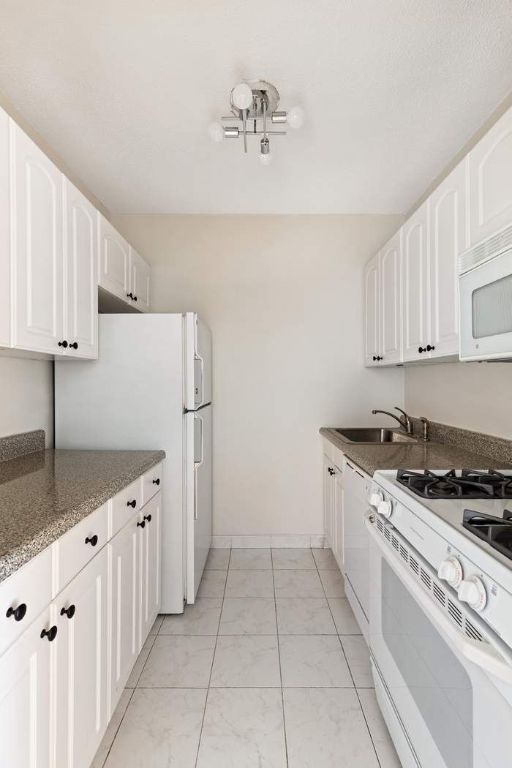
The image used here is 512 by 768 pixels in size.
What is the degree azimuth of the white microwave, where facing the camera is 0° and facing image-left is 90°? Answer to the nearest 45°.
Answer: approximately 45°

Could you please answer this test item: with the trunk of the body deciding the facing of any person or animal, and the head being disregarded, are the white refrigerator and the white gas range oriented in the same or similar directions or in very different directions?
very different directions

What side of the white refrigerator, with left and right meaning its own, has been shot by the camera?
right

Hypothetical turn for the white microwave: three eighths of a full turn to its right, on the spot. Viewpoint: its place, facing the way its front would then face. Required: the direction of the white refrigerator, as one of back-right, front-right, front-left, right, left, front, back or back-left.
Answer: left
